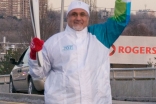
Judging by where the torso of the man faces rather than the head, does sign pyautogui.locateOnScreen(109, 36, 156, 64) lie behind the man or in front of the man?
behind

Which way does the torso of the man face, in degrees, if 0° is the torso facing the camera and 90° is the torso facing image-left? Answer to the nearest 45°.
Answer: approximately 0°

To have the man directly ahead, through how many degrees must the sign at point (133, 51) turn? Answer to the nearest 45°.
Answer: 0° — it already faces them

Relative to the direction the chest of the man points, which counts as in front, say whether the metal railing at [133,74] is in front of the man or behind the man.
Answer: behind
